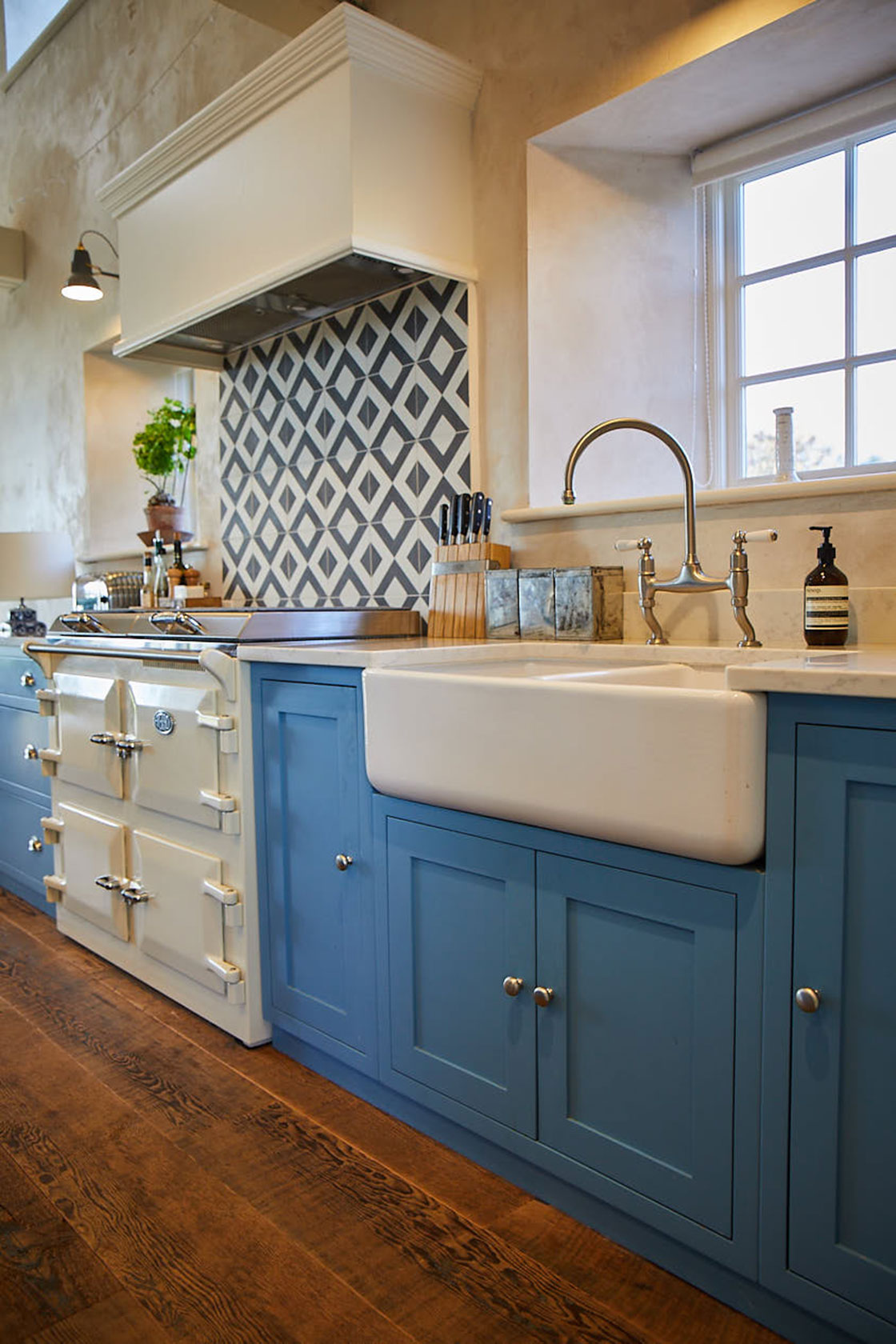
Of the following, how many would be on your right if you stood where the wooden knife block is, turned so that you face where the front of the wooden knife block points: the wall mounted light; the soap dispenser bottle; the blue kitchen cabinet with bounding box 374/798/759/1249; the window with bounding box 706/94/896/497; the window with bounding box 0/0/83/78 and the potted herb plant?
3

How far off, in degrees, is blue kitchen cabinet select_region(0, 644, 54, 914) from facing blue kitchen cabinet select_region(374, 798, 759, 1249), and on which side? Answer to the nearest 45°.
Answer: approximately 45° to its left

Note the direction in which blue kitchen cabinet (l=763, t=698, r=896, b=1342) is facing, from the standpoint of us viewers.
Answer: facing the viewer and to the left of the viewer

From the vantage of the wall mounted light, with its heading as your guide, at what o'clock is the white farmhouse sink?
The white farmhouse sink is roughly at 10 o'clock from the wall mounted light.

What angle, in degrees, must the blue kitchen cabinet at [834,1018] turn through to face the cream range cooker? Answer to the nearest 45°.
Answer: approximately 90° to its right

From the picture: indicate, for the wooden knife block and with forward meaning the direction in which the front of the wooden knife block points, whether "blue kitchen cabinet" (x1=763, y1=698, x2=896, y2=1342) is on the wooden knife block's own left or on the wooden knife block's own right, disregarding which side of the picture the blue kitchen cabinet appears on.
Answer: on the wooden knife block's own left

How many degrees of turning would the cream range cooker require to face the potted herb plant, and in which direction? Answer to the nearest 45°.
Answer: approximately 135° to its right

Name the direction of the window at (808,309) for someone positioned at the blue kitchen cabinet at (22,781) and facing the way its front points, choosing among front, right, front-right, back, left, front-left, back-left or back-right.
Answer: left

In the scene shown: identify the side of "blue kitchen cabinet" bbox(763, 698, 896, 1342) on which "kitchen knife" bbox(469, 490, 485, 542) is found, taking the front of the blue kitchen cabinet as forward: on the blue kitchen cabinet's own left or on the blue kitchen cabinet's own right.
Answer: on the blue kitchen cabinet's own right
